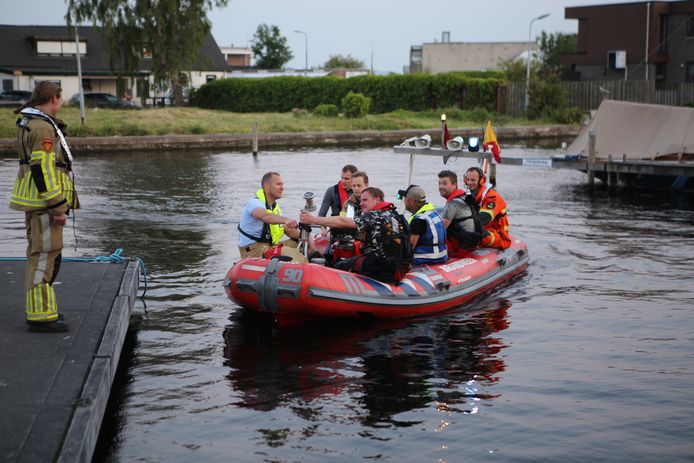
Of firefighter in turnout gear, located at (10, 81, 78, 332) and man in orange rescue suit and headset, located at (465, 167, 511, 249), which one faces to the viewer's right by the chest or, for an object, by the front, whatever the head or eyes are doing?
firefighter in turnout gear, located at (10, 81, 78, 332)

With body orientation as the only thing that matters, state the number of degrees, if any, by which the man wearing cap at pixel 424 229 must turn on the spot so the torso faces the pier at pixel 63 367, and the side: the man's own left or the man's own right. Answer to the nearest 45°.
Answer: approximately 90° to the man's own left

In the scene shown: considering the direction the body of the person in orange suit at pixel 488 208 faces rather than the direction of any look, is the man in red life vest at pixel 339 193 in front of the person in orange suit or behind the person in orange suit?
in front

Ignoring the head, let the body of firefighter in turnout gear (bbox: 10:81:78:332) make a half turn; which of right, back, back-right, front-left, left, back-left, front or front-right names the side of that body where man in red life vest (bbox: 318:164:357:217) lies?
back-right

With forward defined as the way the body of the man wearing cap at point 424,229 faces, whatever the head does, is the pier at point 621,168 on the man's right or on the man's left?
on the man's right

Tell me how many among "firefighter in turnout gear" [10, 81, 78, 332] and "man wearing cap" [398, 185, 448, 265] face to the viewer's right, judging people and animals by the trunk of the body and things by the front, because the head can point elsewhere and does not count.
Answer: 1

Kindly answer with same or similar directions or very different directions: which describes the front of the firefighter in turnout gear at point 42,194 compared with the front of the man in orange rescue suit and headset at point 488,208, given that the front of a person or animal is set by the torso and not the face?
very different directions

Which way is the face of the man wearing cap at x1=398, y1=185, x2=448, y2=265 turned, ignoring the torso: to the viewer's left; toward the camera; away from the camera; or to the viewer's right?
to the viewer's left

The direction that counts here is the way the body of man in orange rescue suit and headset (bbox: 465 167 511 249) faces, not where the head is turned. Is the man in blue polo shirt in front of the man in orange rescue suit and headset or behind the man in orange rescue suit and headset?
in front

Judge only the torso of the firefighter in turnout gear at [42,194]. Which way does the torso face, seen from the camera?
to the viewer's right

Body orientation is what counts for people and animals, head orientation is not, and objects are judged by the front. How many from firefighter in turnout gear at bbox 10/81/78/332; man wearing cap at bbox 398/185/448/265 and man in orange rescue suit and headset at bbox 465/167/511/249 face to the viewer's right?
1

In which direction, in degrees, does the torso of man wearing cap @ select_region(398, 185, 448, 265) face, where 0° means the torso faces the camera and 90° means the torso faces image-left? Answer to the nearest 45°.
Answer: approximately 135°

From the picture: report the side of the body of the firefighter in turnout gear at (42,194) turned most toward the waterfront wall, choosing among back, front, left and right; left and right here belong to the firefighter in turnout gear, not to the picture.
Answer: left

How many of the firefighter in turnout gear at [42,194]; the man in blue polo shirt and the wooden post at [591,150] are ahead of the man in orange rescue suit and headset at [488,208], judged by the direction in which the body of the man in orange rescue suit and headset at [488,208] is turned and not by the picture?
2
